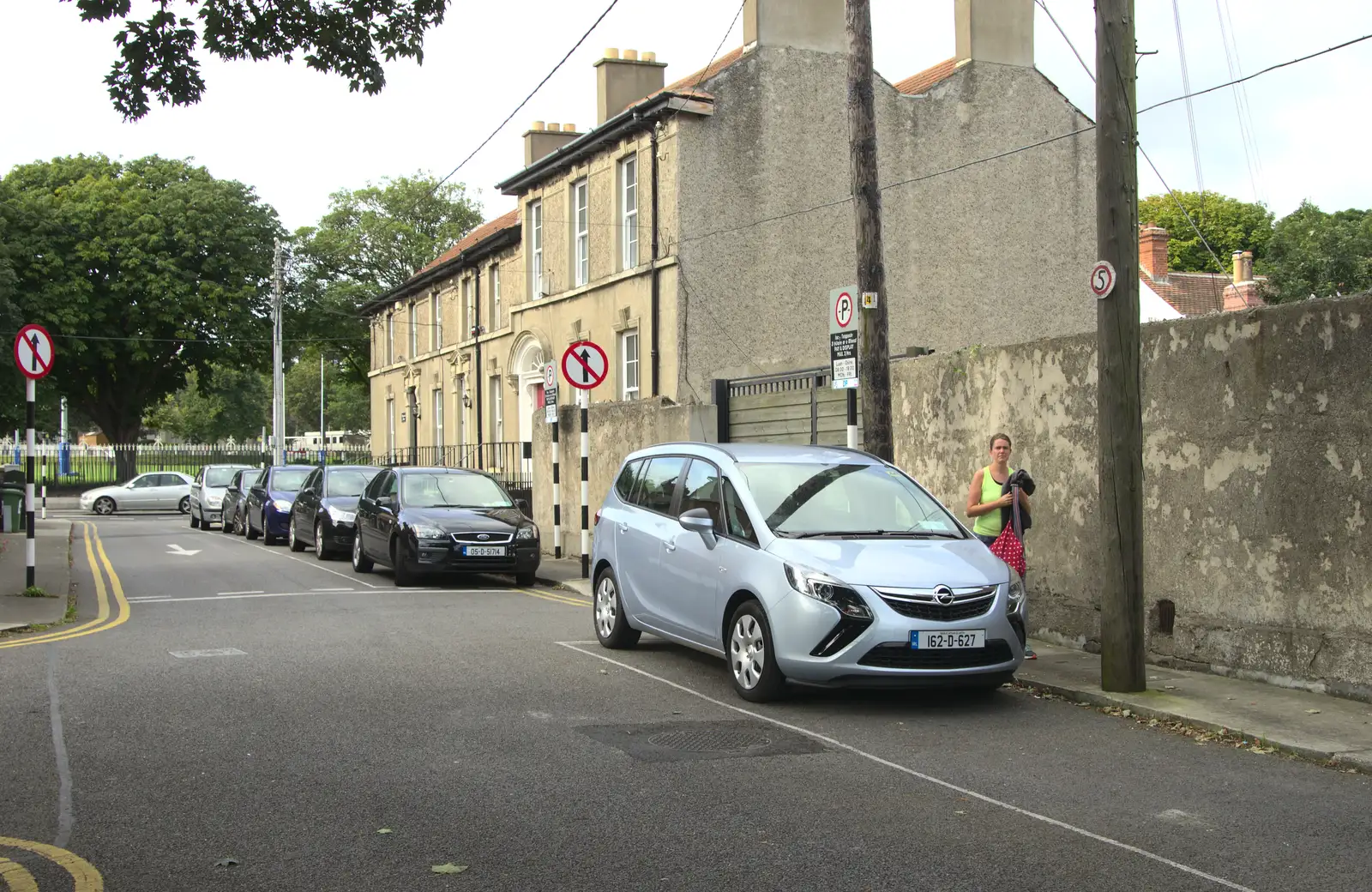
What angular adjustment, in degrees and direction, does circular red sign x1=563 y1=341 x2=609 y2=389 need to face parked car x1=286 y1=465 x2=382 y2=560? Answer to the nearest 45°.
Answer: approximately 135° to its right

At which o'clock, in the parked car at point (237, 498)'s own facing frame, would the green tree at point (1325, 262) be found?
The green tree is roughly at 9 o'clock from the parked car.

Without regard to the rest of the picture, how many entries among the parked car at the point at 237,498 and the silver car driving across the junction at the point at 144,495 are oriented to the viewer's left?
1

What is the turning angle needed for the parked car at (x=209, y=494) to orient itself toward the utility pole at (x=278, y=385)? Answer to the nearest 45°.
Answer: approximately 180°

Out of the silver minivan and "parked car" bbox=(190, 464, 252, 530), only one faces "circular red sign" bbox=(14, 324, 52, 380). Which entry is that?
the parked car

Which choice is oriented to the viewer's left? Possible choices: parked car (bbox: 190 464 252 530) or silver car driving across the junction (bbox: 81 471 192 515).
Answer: silver car driving across the junction (bbox: 81 471 192 515)

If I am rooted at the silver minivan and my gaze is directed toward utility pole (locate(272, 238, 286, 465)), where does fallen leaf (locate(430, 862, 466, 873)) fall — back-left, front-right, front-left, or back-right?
back-left

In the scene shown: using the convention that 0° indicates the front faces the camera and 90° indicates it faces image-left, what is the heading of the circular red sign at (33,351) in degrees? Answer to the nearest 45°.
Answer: approximately 315°
